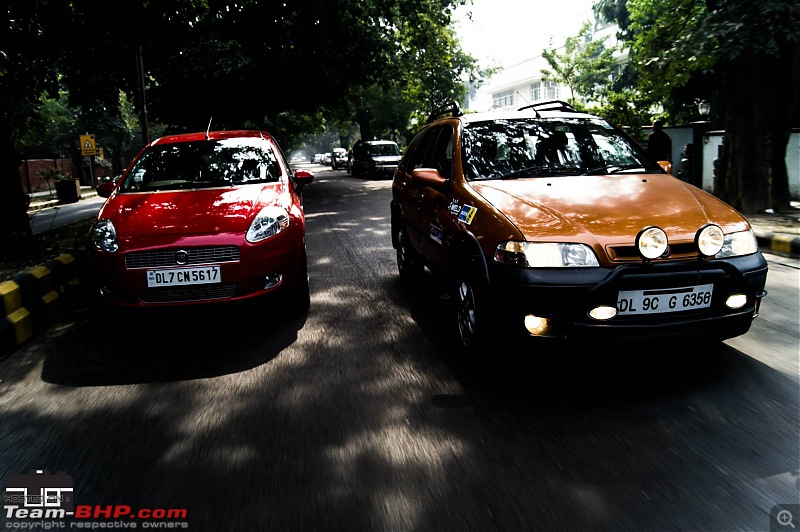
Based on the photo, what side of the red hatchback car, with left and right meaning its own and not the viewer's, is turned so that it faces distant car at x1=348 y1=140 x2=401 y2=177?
back

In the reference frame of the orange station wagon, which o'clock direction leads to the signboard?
The signboard is roughly at 6 o'clock from the orange station wagon.

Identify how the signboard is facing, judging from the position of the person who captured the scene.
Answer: facing the viewer

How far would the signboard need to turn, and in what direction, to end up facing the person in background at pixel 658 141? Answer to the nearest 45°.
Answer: approximately 45° to its left

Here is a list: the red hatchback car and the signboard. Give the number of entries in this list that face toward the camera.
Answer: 2

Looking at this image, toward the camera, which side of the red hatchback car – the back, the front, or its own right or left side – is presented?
front

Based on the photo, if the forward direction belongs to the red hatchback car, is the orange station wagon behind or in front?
in front

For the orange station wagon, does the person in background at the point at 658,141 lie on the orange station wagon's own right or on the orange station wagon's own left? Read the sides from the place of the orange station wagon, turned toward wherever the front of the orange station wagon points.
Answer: on the orange station wagon's own left

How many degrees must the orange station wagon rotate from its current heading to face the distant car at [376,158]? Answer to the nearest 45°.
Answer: approximately 135° to its left

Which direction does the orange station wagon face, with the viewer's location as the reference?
facing the viewer and to the right of the viewer

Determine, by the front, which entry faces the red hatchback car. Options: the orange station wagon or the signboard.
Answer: the signboard
